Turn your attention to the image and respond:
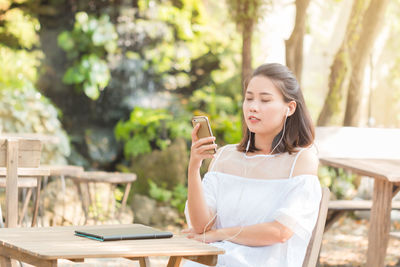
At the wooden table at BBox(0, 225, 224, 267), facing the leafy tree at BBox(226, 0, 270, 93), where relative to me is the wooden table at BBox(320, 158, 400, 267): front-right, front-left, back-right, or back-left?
front-right

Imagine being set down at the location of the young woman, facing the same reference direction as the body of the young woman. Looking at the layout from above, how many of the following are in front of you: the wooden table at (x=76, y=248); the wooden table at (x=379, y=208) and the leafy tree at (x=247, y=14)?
1

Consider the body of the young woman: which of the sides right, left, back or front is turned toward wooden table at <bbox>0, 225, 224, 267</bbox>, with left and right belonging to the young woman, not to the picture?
front

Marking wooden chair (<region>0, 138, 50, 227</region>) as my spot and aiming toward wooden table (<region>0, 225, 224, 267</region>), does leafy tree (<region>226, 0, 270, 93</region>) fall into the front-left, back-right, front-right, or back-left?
back-left

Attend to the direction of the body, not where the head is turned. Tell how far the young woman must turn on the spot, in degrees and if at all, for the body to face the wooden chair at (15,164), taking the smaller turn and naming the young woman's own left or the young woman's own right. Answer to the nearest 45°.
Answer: approximately 90° to the young woman's own right

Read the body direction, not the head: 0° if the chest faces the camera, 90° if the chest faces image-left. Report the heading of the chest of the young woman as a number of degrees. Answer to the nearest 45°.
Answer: approximately 45°

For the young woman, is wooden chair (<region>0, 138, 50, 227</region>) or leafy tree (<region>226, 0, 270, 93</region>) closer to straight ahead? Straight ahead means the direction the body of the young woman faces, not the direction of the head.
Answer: the wooden chair

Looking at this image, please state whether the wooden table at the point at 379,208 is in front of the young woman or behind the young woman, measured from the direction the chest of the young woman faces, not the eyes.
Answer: behind

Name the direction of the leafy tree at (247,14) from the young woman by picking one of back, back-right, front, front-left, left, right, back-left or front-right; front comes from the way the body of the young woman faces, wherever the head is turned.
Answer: back-right

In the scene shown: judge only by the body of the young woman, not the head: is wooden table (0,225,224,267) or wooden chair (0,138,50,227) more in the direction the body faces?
the wooden table

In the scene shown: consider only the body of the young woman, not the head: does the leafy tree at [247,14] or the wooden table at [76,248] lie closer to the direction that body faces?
the wooden table

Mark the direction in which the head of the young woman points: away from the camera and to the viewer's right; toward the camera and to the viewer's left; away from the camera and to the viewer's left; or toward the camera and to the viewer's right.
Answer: toward the camera and to the viewer's left

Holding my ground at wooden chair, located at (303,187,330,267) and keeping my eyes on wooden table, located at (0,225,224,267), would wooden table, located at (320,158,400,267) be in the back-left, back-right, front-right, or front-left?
back-right
